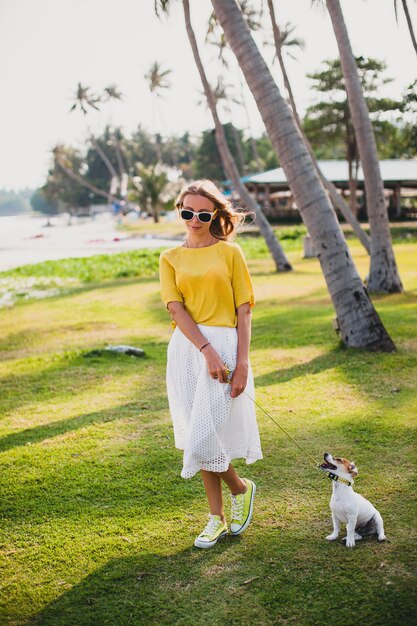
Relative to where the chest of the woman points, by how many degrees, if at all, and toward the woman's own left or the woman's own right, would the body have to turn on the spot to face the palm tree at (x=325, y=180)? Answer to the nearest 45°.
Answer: approximately 180°

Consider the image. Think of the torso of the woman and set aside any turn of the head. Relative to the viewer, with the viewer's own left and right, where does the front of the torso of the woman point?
facing the viewer
